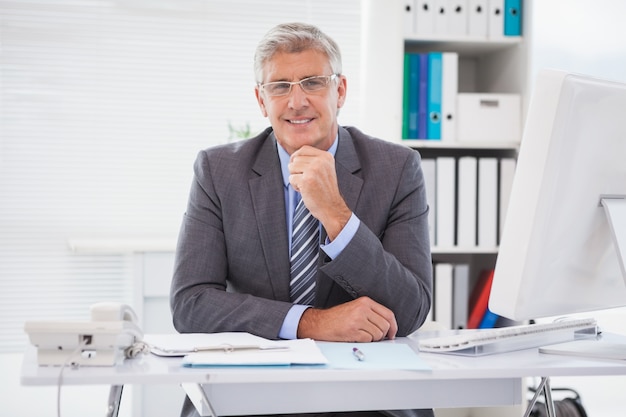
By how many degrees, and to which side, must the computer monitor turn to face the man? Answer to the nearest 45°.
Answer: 0° — it already faces them
